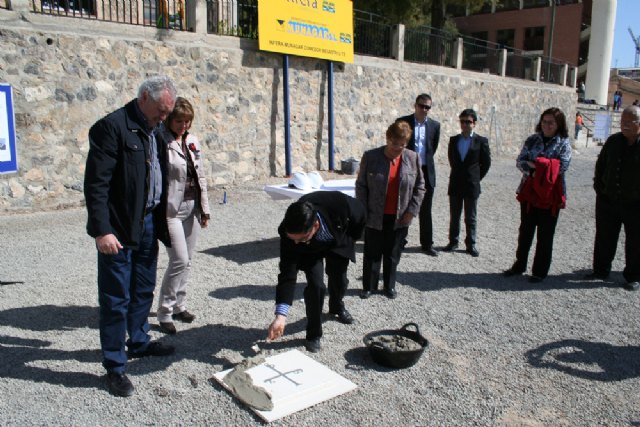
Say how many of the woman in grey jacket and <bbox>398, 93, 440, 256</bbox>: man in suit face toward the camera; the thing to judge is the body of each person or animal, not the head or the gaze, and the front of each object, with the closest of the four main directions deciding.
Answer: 2

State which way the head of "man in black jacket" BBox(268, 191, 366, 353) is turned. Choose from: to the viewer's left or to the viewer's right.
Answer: to the viewer's left

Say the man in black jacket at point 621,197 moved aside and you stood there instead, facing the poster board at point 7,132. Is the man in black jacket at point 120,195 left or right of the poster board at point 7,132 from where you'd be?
left

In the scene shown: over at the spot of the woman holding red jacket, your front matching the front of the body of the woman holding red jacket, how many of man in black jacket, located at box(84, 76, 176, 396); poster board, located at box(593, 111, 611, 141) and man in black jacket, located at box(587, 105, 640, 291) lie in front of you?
1

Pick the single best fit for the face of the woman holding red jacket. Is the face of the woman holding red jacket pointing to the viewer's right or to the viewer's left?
to the viewer's left

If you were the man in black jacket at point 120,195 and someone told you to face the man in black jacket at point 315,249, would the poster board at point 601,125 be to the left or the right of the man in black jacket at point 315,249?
left

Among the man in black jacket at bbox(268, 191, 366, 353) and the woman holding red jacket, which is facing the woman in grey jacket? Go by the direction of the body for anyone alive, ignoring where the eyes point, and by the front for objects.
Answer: the woman holding red jacket

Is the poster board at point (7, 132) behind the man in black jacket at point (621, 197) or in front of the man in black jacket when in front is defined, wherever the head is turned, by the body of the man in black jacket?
in front

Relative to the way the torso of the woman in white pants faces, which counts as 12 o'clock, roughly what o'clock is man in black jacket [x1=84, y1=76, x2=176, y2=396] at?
The man in black jacket is roughly at 2 o'clock from the woman in white pants.

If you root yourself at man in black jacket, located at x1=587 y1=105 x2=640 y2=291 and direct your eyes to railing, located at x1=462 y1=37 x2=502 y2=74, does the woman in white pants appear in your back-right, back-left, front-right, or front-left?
back-left

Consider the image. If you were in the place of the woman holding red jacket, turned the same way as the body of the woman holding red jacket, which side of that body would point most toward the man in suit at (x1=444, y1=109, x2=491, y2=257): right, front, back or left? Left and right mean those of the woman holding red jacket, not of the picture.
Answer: right
